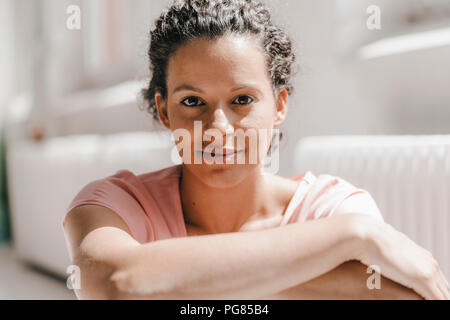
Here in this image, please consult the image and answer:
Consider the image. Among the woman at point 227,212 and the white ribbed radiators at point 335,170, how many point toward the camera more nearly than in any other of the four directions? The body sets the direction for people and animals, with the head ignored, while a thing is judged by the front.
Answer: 2

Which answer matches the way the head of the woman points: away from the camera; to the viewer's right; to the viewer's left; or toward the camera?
toward the camera

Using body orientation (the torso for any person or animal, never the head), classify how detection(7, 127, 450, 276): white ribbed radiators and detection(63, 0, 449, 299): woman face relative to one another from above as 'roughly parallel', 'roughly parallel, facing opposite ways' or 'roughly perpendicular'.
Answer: roughly parallel

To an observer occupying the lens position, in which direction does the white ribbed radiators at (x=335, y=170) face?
facing the viewer

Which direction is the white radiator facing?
toward the camera

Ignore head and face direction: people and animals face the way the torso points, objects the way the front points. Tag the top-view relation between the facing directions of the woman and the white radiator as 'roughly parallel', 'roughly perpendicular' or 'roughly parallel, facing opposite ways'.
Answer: roughly parallel

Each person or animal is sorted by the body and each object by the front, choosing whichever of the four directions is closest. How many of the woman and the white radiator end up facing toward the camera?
2
